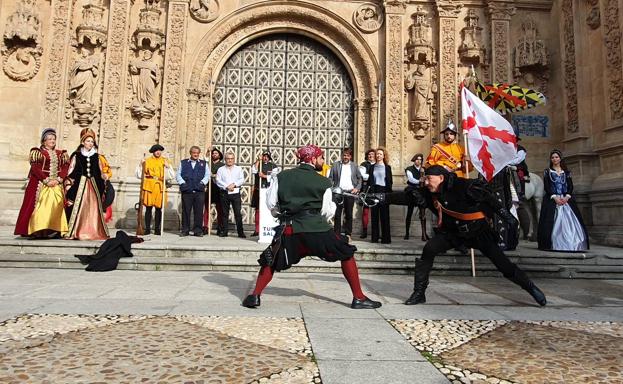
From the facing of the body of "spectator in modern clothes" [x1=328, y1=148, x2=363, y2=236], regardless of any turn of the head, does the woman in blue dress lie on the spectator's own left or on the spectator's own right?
on the spectator's own left

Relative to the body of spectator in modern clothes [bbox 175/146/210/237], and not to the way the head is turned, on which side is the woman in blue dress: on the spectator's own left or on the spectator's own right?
on the spectator's own left

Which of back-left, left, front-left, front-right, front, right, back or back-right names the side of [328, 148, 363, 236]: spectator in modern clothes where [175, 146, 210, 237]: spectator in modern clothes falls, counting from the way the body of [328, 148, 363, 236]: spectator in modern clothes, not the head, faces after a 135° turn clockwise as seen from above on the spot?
front-left

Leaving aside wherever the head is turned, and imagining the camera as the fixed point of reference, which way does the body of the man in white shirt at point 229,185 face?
toward the camera

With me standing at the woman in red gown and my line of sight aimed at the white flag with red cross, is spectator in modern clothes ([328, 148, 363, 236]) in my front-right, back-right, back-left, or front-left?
front-left

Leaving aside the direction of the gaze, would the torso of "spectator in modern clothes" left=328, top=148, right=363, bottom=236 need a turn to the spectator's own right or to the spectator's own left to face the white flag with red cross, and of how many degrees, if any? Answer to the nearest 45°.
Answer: approximately 45° to the spectator's own left

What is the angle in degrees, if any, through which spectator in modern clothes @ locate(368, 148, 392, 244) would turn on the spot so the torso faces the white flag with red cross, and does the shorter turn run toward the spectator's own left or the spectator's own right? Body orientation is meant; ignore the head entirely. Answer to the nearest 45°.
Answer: approximately 45° to the spectator's own left

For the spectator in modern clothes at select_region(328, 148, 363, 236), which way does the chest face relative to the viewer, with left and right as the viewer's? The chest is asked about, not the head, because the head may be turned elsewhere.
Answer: facing the viewer

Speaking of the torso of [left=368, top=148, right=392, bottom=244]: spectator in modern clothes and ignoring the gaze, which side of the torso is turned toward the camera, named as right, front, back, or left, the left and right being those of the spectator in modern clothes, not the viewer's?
front

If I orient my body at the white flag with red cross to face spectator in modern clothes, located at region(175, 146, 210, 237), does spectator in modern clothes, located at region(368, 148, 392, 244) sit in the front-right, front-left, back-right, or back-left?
front-right

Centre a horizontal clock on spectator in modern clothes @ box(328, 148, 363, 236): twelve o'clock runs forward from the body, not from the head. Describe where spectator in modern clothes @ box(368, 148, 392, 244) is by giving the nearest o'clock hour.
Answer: spectator in modern clothes @ box(368, 148, 392, 244) is roughly at 9 o'clock from spectator in modern clothes @ box(328, 148, 363, 236).

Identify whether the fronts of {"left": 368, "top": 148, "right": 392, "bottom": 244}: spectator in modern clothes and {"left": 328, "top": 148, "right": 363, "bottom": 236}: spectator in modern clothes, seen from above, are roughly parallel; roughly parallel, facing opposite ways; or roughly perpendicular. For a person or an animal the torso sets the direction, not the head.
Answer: roughly parallel

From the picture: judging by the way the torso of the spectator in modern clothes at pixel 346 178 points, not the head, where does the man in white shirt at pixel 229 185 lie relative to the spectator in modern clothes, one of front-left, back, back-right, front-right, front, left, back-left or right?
right
